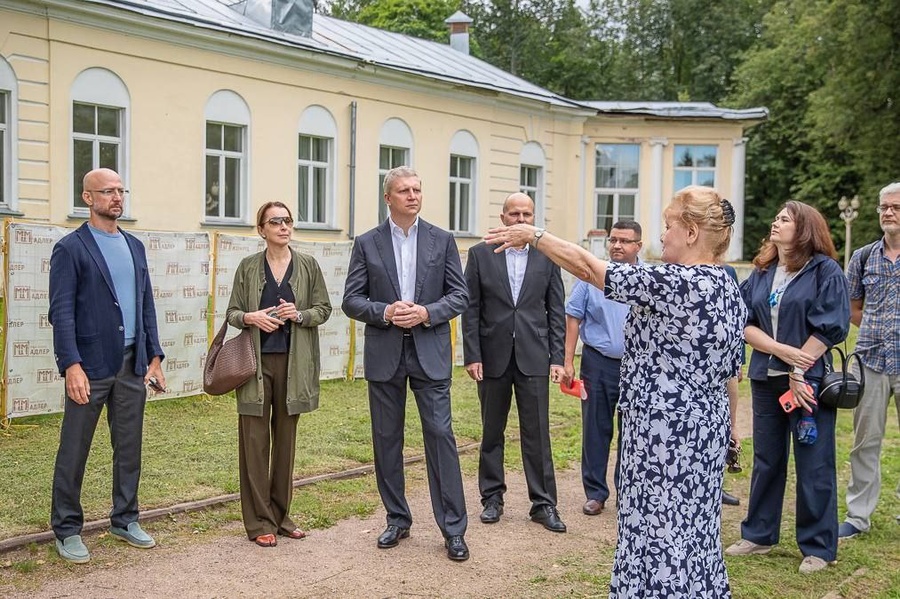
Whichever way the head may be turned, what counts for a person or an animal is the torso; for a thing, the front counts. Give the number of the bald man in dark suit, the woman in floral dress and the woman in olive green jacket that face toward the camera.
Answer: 2

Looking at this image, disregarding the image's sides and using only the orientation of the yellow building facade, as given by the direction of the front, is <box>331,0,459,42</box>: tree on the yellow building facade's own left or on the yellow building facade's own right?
on the yellow building facade's own left

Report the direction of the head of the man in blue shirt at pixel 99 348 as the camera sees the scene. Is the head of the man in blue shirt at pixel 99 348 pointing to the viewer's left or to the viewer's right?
to the viewer's right

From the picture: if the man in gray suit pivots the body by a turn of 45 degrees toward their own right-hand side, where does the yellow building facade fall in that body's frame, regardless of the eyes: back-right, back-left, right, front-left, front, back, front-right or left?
back-right

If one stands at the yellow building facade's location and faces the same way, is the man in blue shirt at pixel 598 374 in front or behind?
in front

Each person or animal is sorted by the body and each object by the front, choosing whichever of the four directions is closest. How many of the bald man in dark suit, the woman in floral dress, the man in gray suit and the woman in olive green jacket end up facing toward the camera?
3

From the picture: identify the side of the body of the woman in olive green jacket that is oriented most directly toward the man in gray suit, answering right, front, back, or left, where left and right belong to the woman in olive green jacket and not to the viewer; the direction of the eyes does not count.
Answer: left

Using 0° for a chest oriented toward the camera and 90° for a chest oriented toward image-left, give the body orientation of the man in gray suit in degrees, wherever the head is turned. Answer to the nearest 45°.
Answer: approximately 0°

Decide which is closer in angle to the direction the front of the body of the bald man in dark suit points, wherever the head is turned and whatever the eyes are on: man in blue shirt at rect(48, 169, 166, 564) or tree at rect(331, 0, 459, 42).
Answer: the man in blue shirt

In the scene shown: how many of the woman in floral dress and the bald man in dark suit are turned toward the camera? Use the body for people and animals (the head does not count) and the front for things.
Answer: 1

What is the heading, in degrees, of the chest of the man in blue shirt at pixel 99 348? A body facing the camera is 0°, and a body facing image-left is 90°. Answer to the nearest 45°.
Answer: approximately 315°

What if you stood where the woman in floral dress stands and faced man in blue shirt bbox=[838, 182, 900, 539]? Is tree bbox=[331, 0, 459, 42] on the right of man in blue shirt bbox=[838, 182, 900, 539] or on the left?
left
